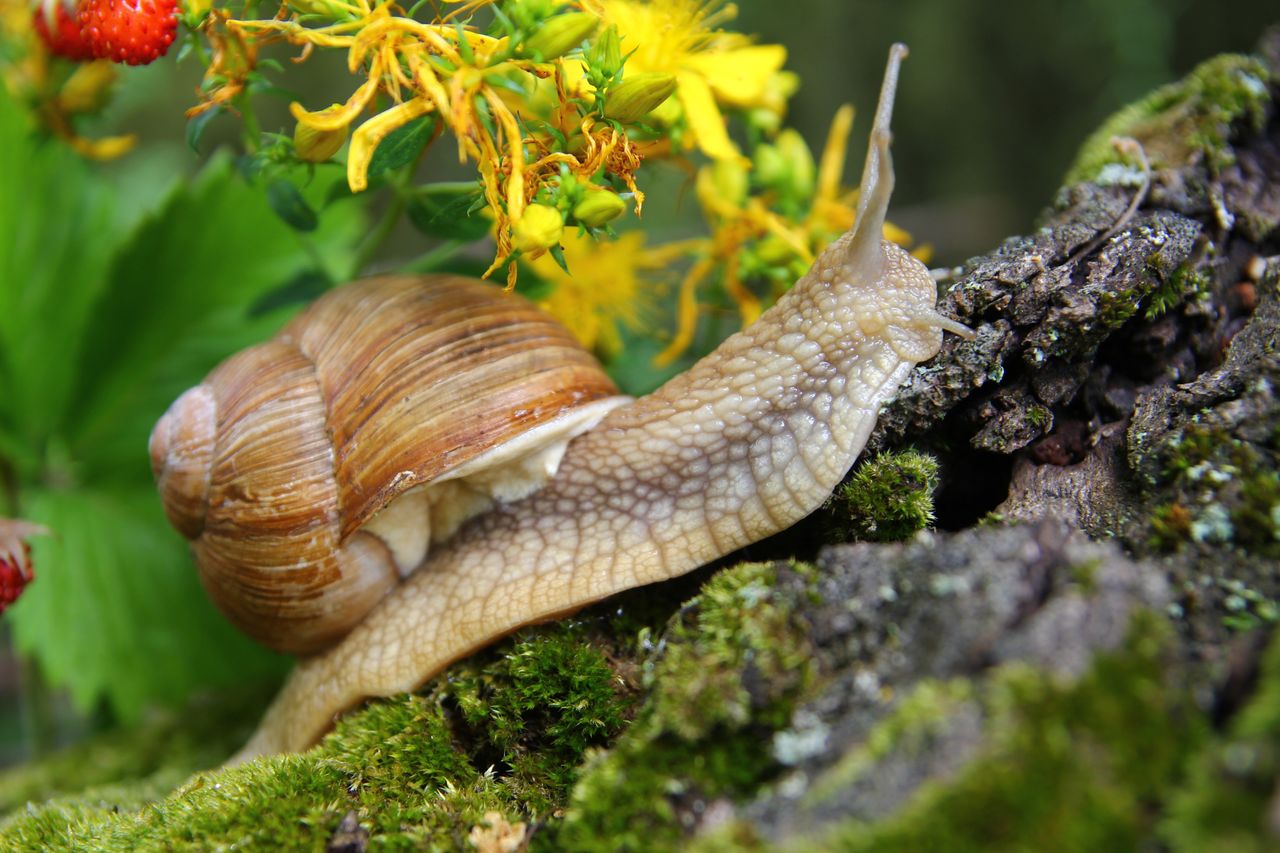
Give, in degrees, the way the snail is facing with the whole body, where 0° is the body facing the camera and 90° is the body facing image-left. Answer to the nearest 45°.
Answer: approximately 270°

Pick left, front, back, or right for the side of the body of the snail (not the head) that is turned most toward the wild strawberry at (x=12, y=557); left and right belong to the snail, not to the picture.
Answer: back

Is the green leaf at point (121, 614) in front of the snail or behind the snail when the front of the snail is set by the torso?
behind

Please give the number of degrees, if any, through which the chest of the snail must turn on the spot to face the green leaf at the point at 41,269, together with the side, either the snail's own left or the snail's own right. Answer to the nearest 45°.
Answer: approximately 135° to the snail's own left

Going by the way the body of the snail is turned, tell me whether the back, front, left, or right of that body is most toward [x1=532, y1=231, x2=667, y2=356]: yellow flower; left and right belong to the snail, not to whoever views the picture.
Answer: left
